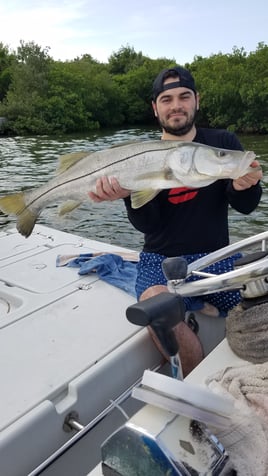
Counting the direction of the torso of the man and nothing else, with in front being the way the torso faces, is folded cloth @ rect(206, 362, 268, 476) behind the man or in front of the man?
in front

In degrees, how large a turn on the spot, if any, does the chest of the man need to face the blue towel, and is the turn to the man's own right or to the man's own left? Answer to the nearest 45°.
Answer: approximately 135° to the man's own right

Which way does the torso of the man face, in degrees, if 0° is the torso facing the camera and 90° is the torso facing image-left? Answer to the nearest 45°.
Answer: approximately 0°

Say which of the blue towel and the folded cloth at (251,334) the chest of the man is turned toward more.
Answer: the folded cloth
